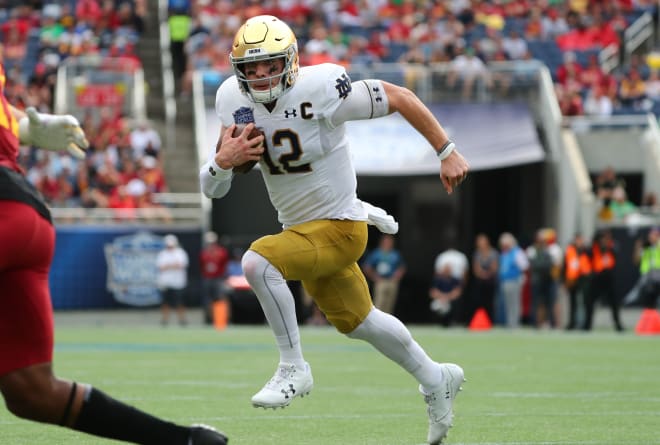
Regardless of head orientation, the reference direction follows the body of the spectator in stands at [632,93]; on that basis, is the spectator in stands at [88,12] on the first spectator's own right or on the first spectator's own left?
on the first spectator's own right

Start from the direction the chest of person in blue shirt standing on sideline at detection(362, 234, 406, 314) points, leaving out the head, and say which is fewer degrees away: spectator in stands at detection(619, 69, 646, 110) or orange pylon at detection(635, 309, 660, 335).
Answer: the orange pylon

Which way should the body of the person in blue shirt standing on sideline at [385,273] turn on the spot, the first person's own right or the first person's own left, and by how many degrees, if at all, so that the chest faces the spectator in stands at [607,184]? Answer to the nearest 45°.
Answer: approximately 90° to the first person's own left

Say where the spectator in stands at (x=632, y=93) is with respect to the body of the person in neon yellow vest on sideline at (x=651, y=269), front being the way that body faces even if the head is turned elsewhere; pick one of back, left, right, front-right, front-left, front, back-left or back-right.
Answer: back

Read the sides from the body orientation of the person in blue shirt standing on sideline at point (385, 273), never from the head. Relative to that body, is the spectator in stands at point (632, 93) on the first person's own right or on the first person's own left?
on the first person's own left

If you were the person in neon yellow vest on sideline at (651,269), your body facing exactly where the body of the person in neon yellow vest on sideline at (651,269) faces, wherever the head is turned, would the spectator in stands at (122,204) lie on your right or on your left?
on your right
